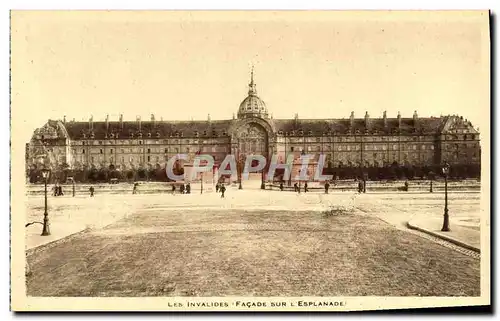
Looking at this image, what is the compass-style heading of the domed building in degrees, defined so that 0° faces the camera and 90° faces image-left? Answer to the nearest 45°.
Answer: approximately 0°
